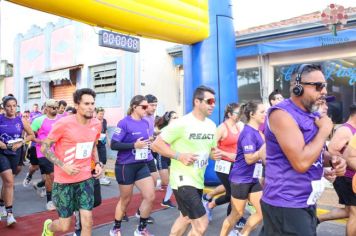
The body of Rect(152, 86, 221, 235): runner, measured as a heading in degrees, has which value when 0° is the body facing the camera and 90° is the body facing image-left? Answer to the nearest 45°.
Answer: approximately 315°

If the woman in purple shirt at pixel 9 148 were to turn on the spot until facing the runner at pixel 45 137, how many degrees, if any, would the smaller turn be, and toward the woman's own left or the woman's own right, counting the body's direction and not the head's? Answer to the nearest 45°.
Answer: approximately 135° to the woman's own left

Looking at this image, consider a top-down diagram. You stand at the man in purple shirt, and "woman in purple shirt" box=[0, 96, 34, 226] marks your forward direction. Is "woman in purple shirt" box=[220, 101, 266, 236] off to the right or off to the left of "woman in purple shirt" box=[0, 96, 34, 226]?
right

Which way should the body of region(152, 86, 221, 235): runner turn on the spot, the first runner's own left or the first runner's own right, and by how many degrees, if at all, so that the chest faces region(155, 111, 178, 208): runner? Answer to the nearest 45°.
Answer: approximately 135° to the first runner's own left

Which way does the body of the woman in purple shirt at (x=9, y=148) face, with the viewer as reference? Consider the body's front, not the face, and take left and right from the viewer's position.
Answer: facing the viewer

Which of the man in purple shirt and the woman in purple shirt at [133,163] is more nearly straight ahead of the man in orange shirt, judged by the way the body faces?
the man in purple shirt

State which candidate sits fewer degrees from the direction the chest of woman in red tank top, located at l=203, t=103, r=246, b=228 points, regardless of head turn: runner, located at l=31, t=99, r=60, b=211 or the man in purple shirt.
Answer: the man in purple shirt
